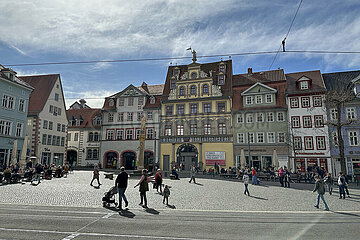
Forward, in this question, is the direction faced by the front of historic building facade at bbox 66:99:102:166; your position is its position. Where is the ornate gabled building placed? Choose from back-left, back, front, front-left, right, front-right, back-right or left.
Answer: front-left

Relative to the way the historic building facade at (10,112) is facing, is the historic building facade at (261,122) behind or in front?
in front

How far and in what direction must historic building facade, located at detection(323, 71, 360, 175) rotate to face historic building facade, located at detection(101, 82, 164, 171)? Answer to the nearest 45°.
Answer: approximately 90° to its right

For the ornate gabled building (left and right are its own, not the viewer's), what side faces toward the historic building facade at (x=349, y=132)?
left

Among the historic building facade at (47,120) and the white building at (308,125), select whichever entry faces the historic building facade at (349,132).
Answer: the historic building facade at (47,120)

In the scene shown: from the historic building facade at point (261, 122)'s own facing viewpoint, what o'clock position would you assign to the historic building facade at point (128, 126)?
the historic building facade at point (128, 126) is roughly at 3 o'clock from the historic building facade at point (261, 122).

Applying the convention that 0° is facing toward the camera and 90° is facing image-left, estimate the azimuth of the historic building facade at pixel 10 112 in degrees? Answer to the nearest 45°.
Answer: approximately 315°

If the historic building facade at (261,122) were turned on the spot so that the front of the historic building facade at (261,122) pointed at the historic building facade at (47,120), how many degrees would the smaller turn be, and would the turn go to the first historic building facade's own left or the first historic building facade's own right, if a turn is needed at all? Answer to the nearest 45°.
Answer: approximately 90° to the first historic building facade's own right

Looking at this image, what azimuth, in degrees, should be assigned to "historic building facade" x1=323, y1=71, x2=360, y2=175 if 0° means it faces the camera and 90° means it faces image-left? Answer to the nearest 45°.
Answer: approximately 0°

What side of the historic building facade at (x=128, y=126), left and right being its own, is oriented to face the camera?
front

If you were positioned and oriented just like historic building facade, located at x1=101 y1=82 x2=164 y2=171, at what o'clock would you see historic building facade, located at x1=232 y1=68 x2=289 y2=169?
historic building facade, located at x1=232 y1=68 x2=289 y2=169 is roughly at 10 o'clock from historic building facade, located at x1=101 y1=82 x2=164 y2=171.

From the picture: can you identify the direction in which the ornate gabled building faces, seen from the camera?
facing the viewer

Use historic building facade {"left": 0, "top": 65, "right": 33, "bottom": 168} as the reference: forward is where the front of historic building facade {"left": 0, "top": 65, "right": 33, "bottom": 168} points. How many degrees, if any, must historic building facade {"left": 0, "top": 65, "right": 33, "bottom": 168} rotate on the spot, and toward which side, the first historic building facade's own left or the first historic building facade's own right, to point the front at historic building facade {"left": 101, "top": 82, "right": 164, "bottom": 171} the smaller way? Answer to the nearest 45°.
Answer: approximately 45° to the first historic building facade's own left

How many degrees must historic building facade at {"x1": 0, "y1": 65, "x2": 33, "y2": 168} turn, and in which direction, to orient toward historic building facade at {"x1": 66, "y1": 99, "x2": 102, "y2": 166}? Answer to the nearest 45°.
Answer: approximately 90° to its left

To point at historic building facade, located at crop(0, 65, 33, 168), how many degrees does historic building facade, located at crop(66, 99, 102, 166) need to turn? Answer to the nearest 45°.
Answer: approximately 45° to its right

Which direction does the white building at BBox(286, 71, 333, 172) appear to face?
toward the camera
